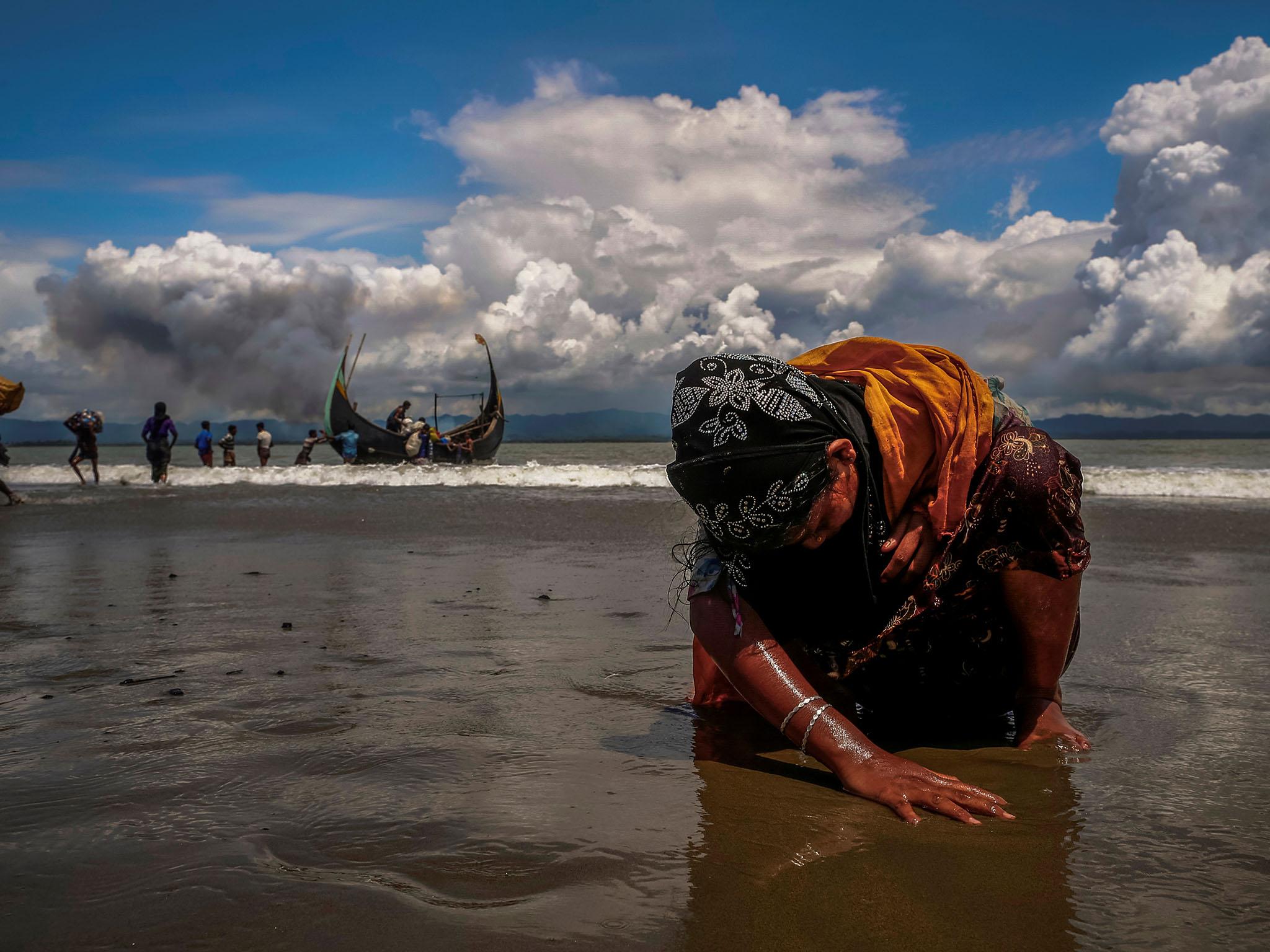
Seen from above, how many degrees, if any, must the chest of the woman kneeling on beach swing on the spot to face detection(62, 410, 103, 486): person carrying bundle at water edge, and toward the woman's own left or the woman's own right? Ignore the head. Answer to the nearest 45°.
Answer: approximately 135° to the woman's own right

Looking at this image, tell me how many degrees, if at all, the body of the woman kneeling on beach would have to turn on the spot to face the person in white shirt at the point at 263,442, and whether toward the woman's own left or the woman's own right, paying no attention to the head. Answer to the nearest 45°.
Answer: approximately 135° to the woman's own right

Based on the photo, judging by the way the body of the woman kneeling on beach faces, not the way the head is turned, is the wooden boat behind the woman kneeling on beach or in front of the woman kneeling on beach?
behind

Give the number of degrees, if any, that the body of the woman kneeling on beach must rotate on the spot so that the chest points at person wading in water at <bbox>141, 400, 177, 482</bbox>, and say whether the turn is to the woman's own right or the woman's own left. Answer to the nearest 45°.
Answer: approximately 135° to the woman's own right

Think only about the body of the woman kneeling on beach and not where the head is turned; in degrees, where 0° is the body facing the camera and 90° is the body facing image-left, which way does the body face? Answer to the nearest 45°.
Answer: approximately 0°

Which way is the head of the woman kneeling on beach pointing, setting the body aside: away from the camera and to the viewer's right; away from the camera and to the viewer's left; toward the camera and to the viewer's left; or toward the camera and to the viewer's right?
toward the camera and to the viewer's left
